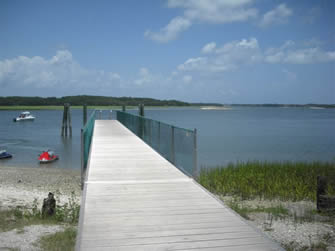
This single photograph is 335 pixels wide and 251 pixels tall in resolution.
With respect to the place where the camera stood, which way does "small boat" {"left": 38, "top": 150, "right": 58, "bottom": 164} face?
facing the viewer and to the left of the viewer

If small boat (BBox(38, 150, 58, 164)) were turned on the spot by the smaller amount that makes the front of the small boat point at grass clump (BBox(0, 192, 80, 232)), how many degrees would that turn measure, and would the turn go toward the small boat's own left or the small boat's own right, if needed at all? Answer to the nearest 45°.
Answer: approximately 45° to the small boat's own left

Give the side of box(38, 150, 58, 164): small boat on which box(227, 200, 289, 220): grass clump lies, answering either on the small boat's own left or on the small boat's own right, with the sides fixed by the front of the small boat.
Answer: on the small boat's own left

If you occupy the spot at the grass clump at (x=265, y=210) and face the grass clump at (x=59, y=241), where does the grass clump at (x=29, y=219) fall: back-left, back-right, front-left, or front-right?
front-right

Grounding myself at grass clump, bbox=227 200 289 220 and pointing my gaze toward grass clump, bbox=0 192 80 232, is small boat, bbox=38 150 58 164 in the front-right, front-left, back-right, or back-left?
front-right
